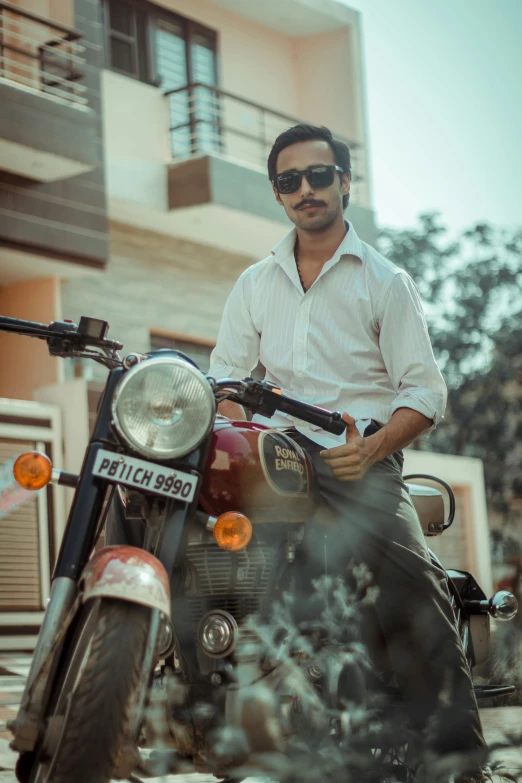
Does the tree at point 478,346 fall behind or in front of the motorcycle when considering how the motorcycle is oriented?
behind

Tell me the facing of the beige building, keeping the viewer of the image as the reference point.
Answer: facing the viewer and to the right of the viewer

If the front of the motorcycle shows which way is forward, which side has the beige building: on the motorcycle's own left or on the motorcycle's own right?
on the motorcycle's own right

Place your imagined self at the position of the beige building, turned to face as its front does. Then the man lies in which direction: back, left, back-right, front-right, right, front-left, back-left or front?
front-right

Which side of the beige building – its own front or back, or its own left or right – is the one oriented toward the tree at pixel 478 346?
left

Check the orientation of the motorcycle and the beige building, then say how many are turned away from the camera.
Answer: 0

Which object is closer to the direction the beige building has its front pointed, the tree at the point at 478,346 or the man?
the man
